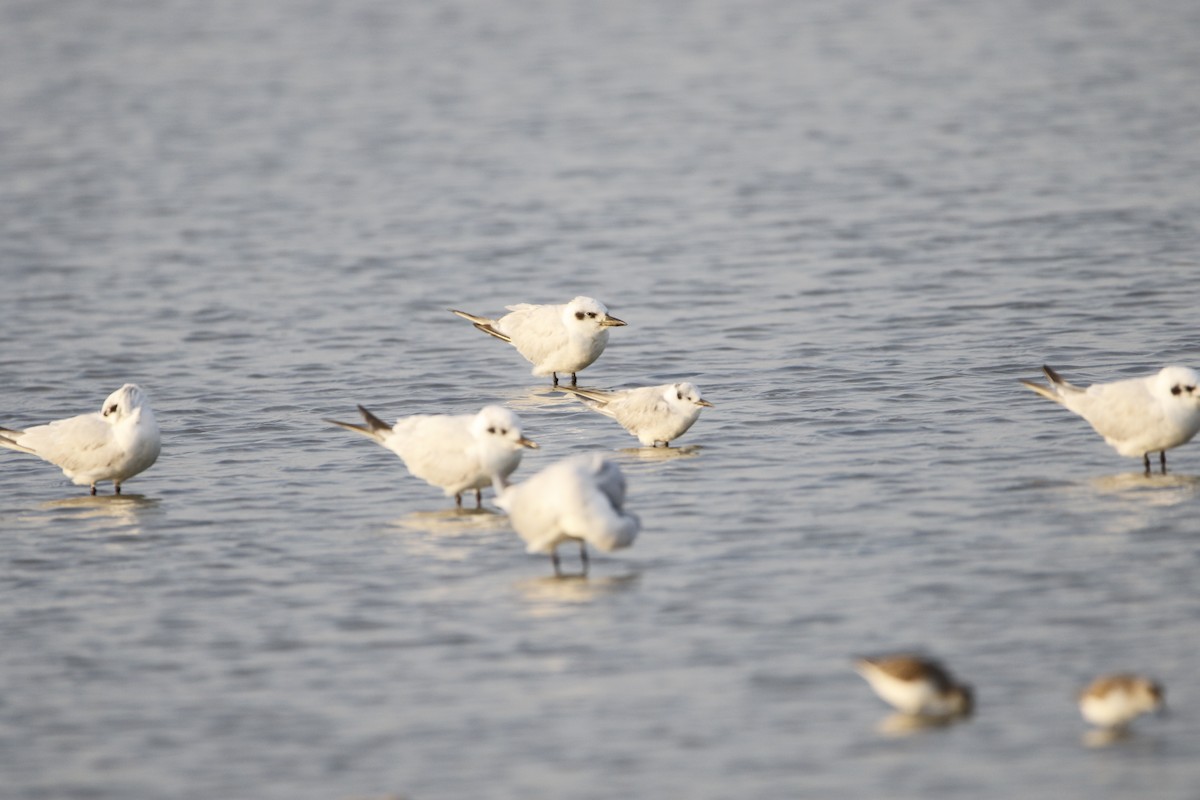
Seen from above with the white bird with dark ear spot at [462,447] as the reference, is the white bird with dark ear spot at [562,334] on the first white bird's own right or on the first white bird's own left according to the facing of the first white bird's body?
on the first white bird's own left

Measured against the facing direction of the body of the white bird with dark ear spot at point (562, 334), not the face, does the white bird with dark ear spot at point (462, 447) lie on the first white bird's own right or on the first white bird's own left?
on the first white bird's own right

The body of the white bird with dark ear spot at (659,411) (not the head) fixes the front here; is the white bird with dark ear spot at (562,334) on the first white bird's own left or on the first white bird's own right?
on the first white bird's own left

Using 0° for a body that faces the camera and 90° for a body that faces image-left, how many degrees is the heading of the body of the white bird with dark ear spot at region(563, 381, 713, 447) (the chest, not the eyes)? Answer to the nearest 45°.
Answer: approximately 270°

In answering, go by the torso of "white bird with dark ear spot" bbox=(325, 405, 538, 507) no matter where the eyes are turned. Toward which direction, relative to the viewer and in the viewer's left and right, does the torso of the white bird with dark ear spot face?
facing to the right of the viewer

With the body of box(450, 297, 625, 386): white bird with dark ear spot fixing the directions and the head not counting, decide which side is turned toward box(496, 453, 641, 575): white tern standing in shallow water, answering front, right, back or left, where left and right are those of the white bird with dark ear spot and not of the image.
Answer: right

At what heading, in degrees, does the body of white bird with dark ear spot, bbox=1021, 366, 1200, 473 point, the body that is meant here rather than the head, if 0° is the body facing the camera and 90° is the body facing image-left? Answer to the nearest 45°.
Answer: approximately 270°

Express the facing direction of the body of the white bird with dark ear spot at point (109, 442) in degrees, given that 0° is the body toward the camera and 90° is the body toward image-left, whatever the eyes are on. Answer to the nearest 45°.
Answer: approximately 270°
